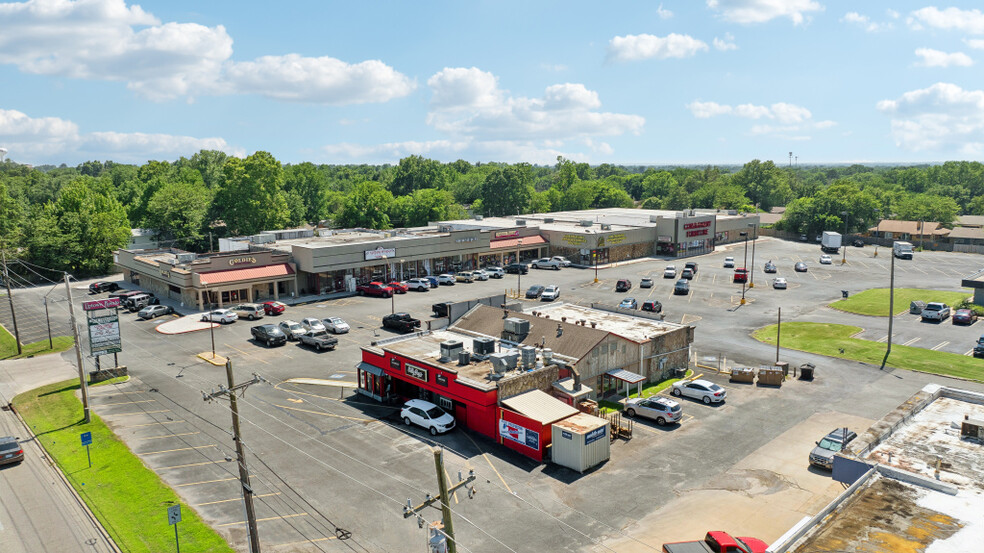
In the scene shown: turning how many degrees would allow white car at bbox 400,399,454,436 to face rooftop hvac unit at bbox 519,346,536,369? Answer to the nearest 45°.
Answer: approximately 45° to its left

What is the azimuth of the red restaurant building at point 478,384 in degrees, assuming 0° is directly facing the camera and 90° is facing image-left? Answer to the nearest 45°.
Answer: approximately 45°

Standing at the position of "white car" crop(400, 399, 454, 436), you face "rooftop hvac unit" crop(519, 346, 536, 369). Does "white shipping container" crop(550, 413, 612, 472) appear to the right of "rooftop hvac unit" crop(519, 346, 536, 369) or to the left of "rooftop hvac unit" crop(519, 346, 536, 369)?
right

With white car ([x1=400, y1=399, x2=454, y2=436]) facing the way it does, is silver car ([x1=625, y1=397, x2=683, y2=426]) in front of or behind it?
in front

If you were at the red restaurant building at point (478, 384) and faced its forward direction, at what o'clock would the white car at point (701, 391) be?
The white car is roughly at 7 o'clock from the red restaurant building.
